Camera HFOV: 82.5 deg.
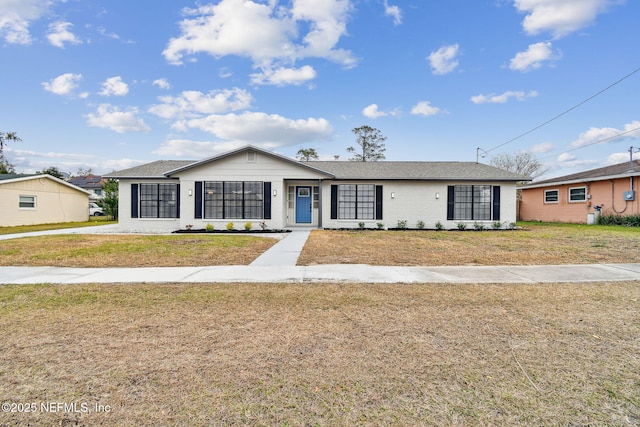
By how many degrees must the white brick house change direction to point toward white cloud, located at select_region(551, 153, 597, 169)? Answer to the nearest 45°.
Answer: approximately 135° to its left

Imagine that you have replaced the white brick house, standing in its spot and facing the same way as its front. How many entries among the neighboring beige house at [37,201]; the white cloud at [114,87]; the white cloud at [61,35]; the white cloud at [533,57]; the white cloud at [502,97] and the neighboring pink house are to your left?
3

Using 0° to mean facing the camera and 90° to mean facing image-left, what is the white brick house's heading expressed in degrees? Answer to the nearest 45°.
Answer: approximately 0°

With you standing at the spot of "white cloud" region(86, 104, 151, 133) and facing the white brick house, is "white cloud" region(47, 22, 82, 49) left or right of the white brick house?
right

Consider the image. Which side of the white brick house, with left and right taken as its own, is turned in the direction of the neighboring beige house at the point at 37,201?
right

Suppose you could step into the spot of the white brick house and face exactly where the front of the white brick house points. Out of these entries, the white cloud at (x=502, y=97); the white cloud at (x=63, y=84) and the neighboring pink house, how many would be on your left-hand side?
2
